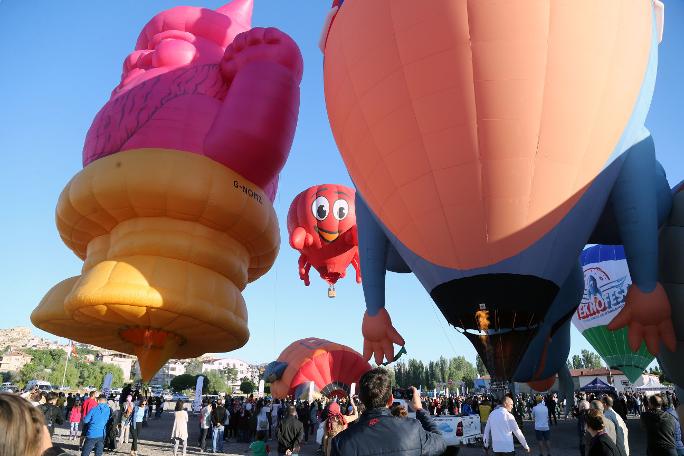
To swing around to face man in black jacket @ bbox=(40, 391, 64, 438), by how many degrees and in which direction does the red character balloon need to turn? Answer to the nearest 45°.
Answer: approximately 45° to its right

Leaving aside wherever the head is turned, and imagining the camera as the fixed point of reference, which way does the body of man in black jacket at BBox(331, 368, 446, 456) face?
away from the camera

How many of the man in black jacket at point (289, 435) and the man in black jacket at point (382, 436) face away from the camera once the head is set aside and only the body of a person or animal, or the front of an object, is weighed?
2

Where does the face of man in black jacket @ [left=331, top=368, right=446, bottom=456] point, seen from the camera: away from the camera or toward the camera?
away from the camera

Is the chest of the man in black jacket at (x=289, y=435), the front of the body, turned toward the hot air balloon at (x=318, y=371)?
yes

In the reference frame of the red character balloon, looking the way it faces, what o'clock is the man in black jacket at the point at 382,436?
The man in black jacket is roughly at 12 o'clock from the red character balloon.

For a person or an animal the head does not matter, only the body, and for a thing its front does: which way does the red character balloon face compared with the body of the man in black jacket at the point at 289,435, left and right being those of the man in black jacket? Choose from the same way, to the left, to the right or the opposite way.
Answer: the opposite way

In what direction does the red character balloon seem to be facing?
toward the camera

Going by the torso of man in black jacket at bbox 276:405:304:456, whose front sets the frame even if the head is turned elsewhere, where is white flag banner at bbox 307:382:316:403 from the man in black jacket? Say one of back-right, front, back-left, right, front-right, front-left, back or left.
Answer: front

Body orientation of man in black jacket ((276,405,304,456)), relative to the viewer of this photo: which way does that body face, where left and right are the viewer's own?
facing away from the viewer

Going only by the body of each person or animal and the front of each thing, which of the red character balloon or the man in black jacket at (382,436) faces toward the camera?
the red character balloon

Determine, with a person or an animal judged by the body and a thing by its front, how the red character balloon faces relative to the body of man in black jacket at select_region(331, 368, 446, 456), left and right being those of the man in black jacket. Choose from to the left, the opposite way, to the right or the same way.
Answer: the opposite way

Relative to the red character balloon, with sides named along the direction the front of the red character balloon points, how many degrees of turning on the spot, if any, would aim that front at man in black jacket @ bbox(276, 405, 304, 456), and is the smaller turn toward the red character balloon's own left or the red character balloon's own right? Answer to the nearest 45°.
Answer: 0° — it already faces them

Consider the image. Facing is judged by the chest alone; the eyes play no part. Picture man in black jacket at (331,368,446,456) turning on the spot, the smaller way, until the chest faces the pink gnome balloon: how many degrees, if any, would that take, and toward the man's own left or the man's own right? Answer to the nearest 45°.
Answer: approximately 45° to the man's own left
